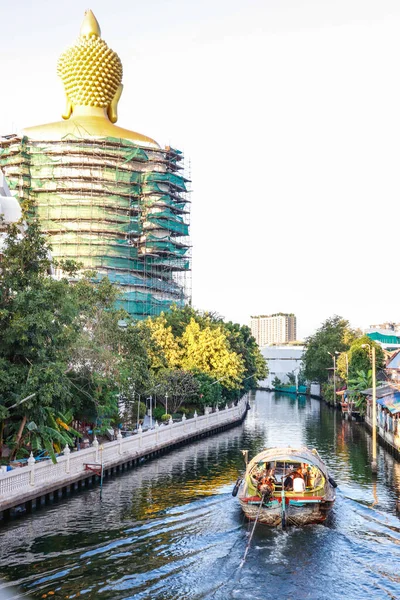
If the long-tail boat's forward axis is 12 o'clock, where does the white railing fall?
The white railing is roughly at 10 o'clock from the long-tail boat.

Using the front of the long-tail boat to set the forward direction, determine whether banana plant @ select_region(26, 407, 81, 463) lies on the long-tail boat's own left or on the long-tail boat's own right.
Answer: on the long-tail boat's own left

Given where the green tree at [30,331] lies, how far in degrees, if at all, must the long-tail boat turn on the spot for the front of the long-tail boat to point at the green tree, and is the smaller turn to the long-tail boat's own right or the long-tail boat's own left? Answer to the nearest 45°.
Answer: approximately 90° to the long-tail boat's own left

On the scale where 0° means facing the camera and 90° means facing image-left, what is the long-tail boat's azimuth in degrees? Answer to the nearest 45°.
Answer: approximately 180°
